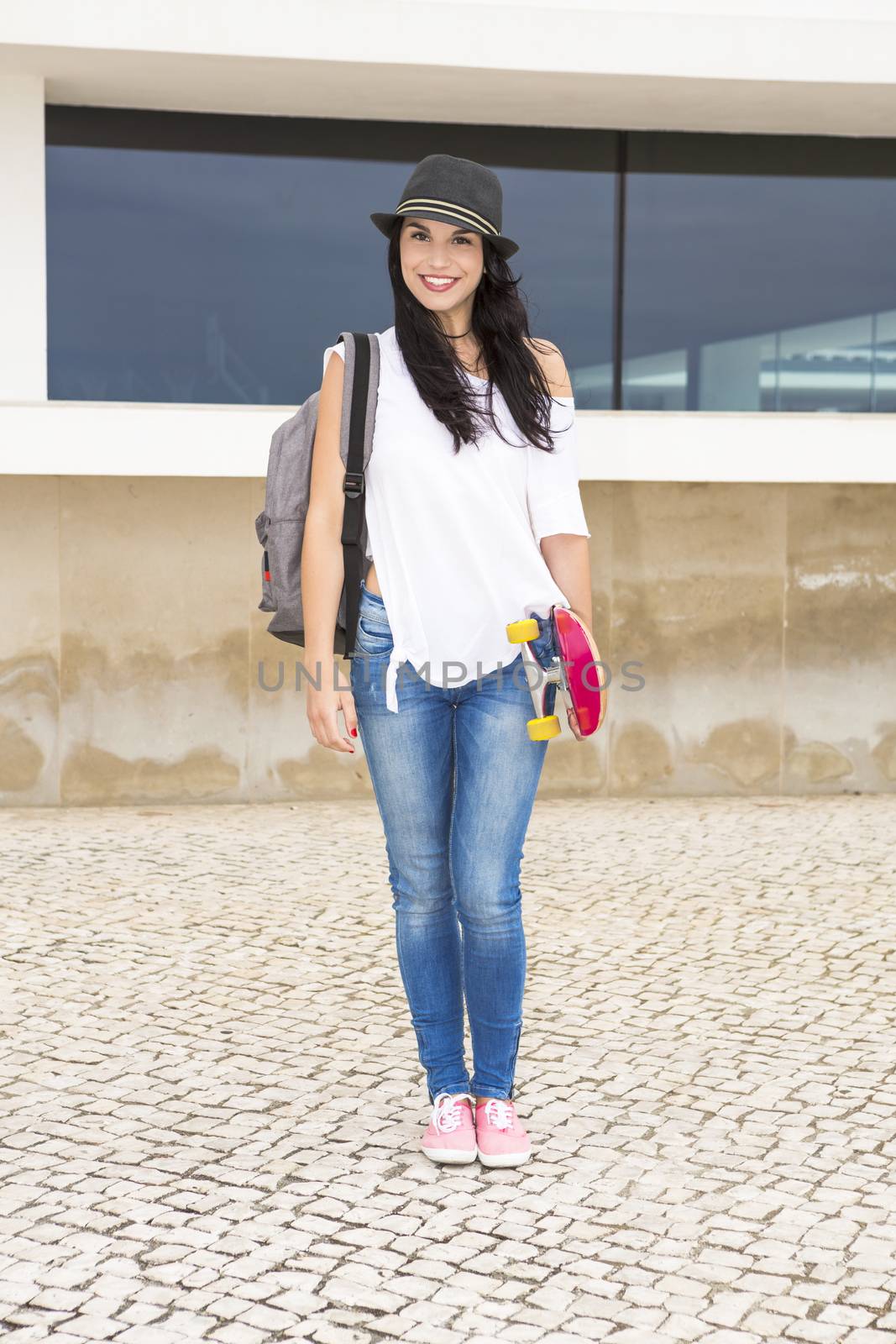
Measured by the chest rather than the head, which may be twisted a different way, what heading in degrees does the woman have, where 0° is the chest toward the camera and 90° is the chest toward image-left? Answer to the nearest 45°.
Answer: approximately 0°
